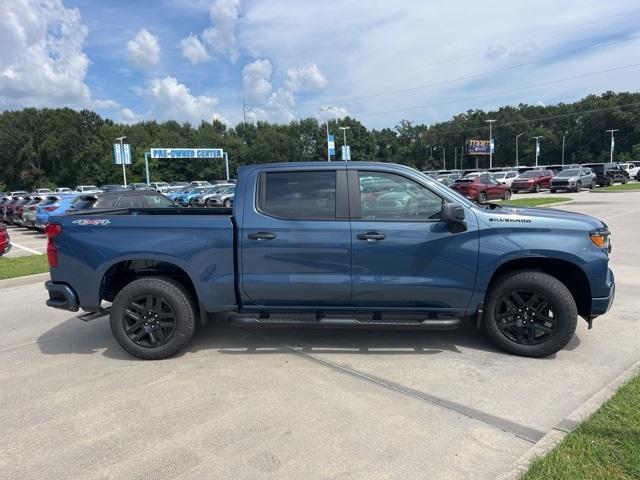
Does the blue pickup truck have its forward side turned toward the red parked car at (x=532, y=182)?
no

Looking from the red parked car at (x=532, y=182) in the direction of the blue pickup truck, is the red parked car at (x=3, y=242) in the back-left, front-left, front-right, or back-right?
front-right

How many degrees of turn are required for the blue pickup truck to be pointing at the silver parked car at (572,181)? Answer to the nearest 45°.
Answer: approximately 45° to its left

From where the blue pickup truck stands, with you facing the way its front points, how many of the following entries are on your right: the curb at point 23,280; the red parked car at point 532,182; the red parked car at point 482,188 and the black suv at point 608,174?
0

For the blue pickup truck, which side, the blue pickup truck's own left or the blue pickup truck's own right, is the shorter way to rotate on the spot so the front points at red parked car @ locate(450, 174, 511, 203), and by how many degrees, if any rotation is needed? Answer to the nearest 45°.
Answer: approximately 90° to the blue pickup truck's own left

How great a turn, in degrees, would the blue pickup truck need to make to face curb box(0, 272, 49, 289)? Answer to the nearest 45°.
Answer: approximately 135° to its left

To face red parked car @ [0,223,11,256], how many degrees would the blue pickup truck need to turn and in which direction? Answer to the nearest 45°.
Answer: approximately 135° to its left

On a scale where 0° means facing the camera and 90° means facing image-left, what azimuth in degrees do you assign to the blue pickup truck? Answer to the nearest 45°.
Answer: approximately 270°

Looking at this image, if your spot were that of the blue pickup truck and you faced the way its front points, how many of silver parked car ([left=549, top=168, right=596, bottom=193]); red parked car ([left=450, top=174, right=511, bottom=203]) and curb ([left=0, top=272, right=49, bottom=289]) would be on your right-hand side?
0

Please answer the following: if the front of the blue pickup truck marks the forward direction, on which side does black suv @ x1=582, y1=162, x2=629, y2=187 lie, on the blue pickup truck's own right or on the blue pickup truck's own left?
on the blue pickup truck's own left
